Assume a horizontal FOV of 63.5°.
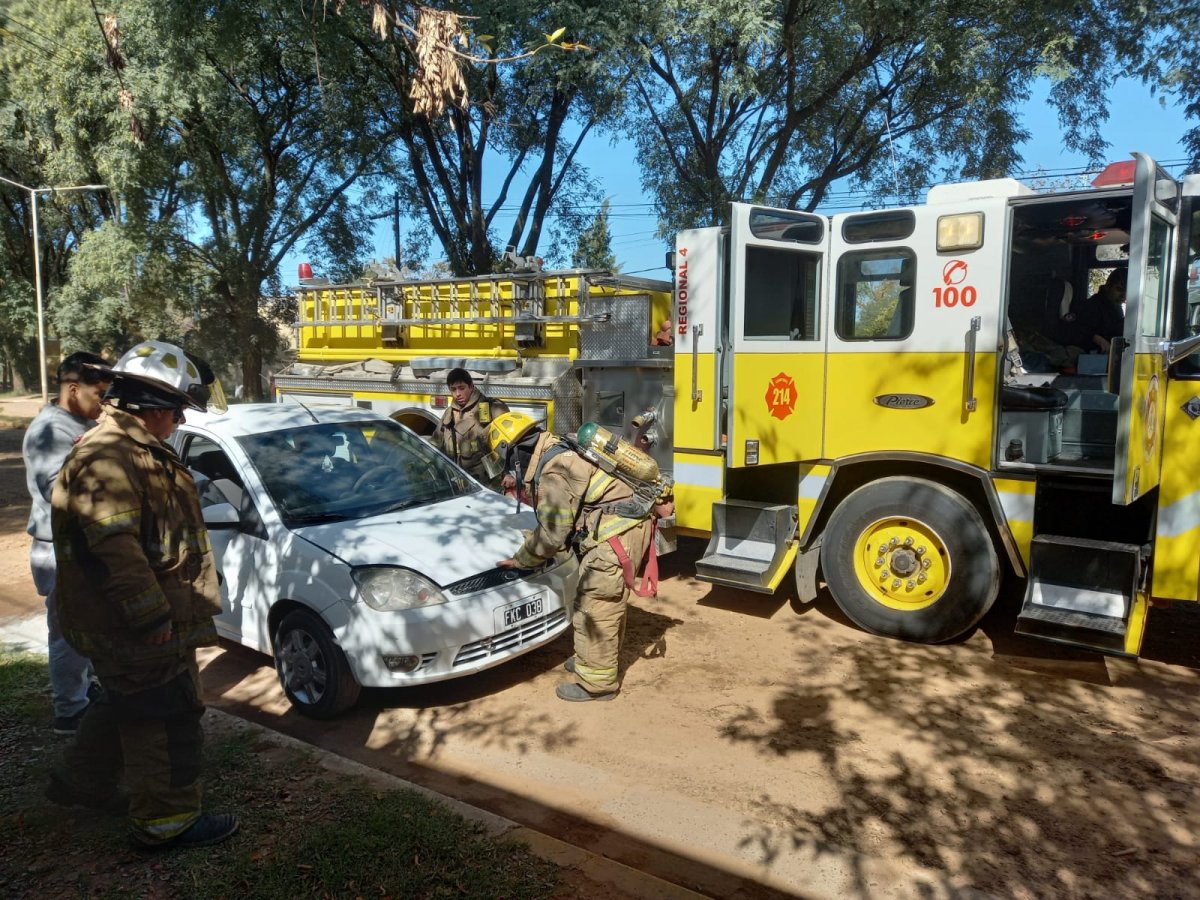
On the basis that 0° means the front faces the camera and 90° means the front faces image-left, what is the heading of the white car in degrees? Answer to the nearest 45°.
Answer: approximately 315°

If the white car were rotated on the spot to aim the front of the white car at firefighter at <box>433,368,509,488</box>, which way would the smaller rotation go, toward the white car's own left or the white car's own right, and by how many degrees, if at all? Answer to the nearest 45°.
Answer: approximately 135° to the white car's own left

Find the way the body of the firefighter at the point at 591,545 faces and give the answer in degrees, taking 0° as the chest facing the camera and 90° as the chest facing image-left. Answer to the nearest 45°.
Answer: approximately 90°

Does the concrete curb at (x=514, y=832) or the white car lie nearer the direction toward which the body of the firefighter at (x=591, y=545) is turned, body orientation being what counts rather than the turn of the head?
the white car

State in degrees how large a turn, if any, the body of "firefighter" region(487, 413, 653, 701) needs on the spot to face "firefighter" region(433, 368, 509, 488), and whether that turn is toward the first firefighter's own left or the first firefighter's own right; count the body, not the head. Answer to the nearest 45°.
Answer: approximately 90° to the first firefighter's own right

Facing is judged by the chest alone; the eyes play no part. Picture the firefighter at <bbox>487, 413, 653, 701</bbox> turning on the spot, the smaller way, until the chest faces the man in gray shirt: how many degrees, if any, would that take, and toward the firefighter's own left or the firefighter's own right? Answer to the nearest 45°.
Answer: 0° — they already face them

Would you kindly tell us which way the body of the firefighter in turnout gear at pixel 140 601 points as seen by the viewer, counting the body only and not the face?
to the viewer's right

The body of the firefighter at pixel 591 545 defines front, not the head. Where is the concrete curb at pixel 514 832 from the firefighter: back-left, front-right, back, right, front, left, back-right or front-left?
left

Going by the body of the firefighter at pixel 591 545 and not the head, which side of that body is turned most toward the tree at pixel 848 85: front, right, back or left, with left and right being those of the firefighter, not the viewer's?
right

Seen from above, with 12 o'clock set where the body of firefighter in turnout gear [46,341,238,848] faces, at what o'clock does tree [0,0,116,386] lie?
The tree is roughly at 9 o'clock from the firefighter in turnout gear.

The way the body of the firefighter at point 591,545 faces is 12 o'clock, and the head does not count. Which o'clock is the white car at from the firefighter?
The white car is roughly at 12 o'clock from the firefighter.
